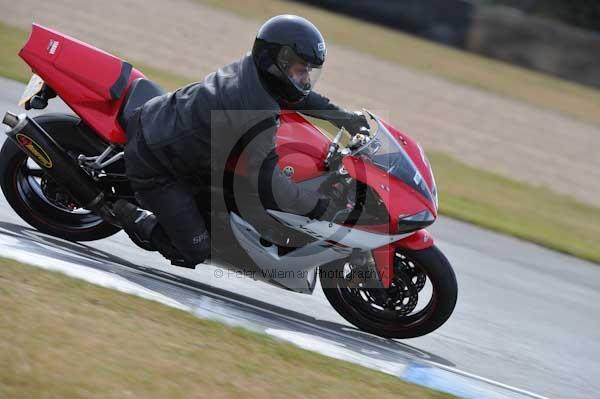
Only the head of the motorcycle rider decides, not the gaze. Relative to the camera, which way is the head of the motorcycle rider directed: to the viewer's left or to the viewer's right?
to the viewer's right

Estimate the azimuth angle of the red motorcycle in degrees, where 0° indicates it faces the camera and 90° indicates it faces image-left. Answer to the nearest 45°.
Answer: approximately 270°
